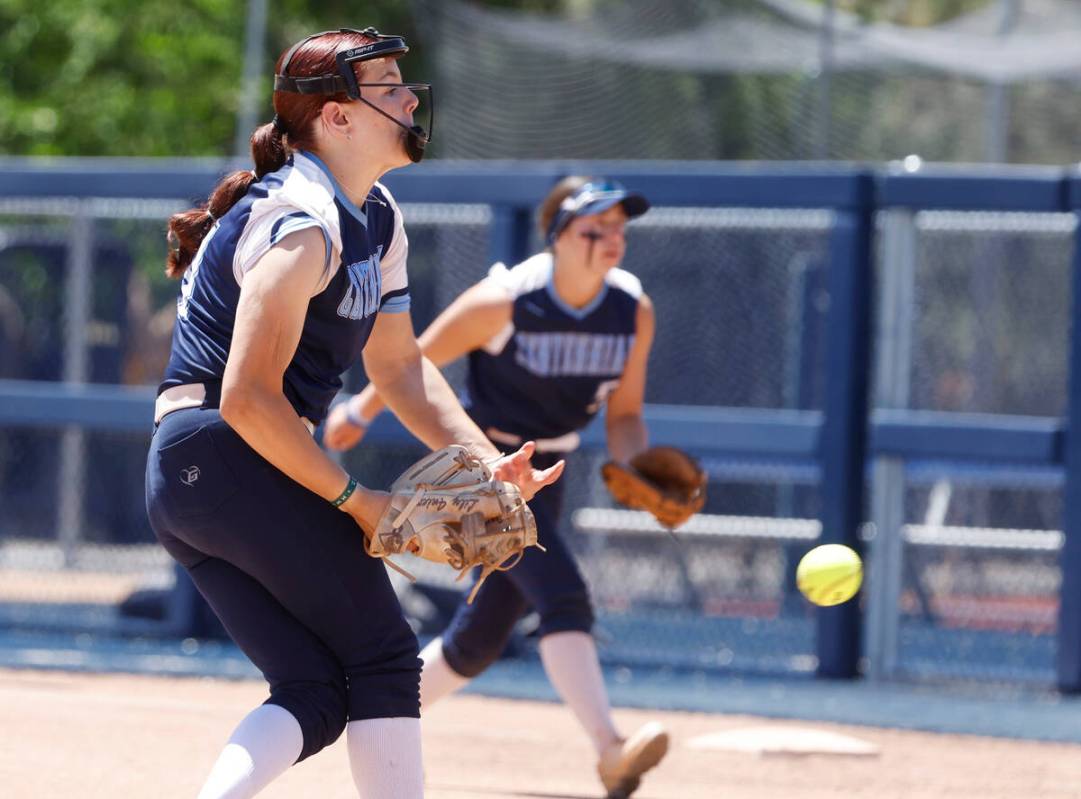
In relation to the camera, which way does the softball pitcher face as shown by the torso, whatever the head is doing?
to the viewer's right

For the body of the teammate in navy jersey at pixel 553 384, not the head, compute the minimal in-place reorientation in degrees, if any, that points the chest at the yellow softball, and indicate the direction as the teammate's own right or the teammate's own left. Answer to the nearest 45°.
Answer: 0° — they already face it

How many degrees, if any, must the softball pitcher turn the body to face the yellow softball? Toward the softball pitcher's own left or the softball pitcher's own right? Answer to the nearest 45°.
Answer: approximately 45° to the softball pitcher's own left

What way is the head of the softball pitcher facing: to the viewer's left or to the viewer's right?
to the viewer's right

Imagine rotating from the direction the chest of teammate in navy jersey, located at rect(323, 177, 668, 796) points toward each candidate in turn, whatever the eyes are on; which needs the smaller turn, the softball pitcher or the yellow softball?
the yellow softball

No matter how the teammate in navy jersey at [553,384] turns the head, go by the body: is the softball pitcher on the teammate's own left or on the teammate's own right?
on the teammate's own right

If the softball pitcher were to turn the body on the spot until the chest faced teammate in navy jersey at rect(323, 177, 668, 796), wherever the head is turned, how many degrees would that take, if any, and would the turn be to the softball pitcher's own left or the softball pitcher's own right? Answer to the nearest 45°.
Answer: approximately 90° to the softball pitcher's own left
